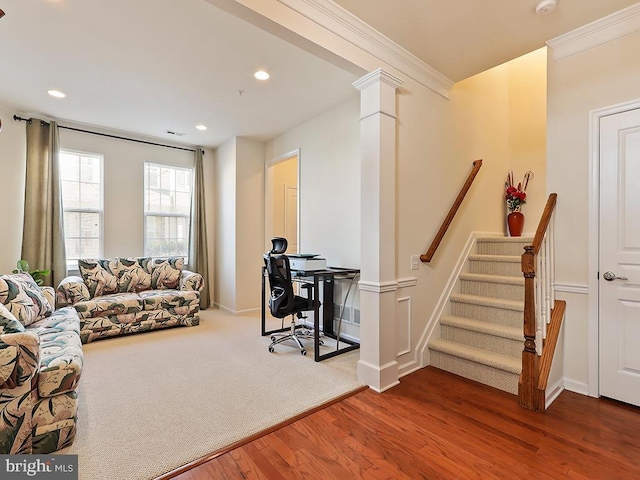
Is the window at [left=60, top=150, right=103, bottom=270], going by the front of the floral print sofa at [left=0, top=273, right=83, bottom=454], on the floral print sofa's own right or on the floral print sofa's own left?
on the floral print sofa's own left

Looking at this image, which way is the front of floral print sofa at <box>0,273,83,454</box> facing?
to the viewer's right

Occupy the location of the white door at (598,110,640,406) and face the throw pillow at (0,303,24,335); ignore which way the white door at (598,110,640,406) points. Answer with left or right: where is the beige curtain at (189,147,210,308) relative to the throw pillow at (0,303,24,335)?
right

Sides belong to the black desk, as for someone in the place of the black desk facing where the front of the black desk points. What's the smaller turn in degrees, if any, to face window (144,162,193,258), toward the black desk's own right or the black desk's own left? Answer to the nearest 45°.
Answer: approximately 90° to the black desk's own right

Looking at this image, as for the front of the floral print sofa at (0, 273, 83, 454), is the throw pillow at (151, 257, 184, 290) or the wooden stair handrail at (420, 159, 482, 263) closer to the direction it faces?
the wooden stair handrail

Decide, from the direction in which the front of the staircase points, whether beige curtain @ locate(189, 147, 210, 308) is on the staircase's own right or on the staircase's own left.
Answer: on the staircase's own right

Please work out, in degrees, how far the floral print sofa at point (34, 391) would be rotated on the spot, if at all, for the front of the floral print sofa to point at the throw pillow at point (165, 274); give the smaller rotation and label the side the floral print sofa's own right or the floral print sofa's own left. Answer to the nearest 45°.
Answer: approximately 45° to the floral print sofa's own left
